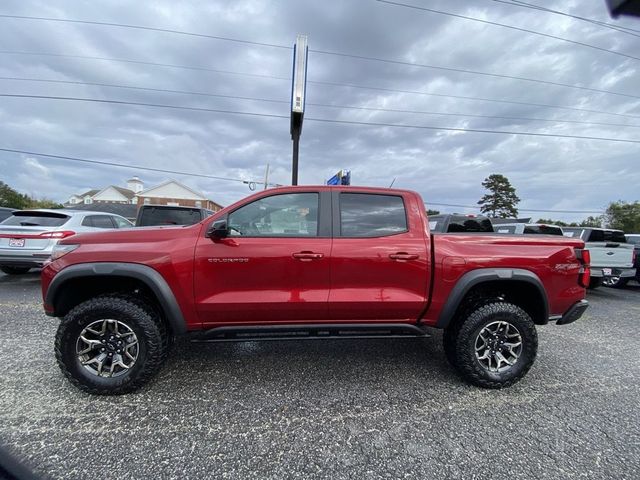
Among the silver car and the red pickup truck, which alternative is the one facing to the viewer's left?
the red pickup truck

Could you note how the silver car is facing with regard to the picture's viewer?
facing away from the viewer and to the right of the viewer

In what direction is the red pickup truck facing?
to the viewer's left

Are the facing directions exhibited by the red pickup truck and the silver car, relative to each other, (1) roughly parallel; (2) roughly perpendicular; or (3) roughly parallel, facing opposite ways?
roughly perpendicular

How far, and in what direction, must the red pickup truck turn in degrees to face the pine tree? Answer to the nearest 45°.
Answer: approximately 135° to its right

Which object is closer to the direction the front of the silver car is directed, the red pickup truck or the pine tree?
the pine tree

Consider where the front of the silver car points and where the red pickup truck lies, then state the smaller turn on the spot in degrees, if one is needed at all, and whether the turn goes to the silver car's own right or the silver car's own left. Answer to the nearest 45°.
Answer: approximately 135° to the silver car's own right

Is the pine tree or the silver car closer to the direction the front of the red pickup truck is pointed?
the silver car

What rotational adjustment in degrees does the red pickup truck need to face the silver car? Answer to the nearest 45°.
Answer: approximately 45° to its right
